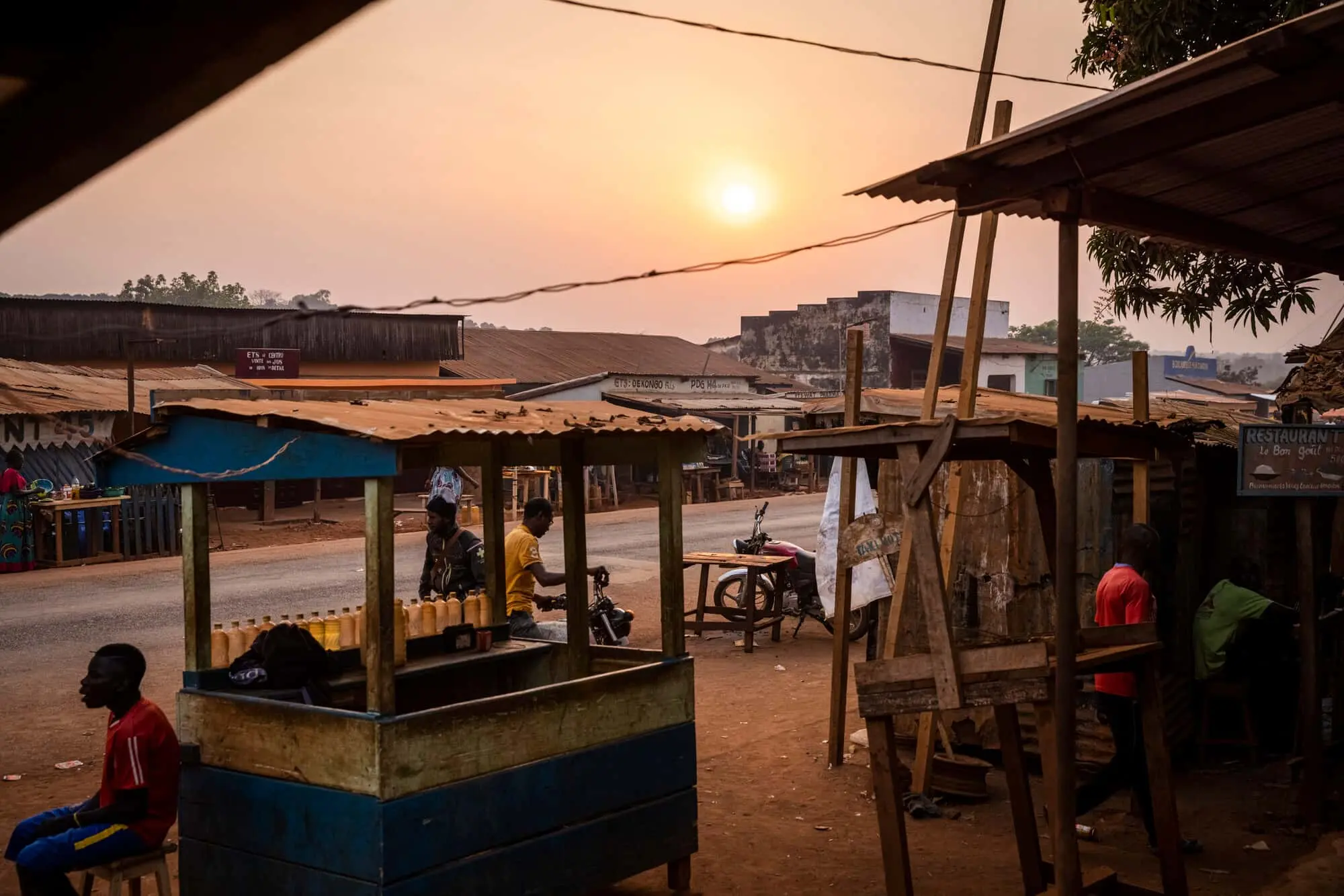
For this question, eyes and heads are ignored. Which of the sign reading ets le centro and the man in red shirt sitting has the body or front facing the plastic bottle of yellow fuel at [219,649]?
the sign reading ets le centro

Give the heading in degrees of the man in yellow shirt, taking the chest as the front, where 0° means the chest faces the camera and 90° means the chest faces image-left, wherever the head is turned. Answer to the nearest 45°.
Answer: approximately 270°

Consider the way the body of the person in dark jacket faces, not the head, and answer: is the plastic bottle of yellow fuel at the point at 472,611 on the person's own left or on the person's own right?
on the person's own left

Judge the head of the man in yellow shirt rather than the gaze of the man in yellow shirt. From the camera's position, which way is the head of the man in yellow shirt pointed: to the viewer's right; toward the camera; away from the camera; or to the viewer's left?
to the viewer's right

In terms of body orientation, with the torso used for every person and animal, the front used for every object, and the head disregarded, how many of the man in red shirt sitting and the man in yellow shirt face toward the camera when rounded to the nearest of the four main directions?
0

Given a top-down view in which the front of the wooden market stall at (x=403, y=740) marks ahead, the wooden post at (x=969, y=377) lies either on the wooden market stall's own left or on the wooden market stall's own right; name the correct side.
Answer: on the wooden market stall's own right

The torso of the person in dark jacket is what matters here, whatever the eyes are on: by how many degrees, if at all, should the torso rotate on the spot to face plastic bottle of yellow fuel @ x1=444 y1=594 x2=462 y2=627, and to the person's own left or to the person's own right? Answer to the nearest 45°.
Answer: approximately 45° to the person's own left

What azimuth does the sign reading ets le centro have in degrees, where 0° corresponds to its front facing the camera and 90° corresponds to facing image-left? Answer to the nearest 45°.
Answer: approximately 0°

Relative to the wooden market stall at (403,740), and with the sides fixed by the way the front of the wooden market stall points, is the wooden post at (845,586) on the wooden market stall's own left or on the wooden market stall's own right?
on the wooden market stall's own right

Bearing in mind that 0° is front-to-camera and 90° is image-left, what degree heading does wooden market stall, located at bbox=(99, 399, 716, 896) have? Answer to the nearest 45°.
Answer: approximately 135°

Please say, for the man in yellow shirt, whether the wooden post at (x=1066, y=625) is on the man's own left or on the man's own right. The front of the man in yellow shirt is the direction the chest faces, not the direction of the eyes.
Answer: on the man's own right
